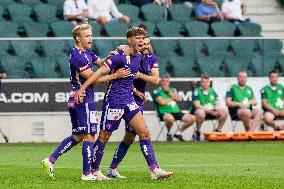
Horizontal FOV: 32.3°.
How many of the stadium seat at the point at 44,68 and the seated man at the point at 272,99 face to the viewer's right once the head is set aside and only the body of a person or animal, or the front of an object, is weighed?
0

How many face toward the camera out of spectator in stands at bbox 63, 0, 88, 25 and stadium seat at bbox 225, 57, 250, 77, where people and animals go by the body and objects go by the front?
2

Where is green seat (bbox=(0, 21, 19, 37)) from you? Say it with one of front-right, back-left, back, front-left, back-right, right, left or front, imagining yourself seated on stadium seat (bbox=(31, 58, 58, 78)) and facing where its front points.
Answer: back-right

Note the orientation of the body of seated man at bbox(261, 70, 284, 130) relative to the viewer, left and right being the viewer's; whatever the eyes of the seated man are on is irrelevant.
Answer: facing the viewer

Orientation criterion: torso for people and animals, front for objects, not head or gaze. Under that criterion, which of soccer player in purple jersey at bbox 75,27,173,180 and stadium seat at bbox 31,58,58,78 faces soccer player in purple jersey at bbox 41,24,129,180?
the stadium seat

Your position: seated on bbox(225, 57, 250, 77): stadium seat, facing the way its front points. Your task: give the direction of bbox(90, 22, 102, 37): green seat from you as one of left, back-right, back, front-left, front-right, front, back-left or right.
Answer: right

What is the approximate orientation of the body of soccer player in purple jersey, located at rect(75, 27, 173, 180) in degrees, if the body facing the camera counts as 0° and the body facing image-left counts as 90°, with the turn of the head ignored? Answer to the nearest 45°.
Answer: approximately 315°

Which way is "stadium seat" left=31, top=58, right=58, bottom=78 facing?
toward the camera

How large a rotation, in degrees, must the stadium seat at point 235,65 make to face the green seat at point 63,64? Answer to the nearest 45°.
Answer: approximately 90° to its right
